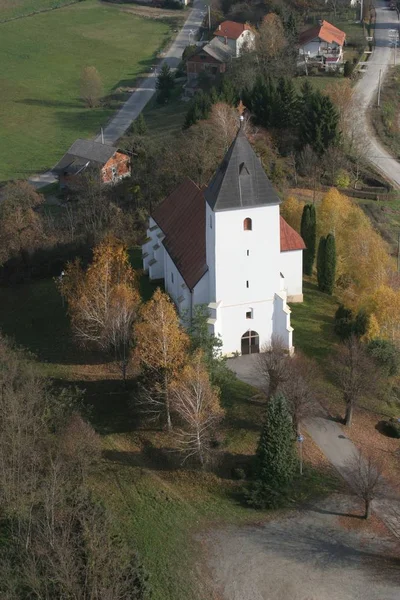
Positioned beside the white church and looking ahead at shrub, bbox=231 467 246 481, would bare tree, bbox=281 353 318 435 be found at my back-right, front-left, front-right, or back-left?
front-left

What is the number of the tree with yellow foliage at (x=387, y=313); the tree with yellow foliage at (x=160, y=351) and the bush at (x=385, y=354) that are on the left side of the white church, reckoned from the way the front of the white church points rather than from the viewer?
2

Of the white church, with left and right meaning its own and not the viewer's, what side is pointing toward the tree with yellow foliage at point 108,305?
right

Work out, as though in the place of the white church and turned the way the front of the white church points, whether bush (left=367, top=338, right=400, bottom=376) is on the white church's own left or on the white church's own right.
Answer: on the white church's own left

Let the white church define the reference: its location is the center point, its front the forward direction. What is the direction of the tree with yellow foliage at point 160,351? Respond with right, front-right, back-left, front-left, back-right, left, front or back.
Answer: front-right

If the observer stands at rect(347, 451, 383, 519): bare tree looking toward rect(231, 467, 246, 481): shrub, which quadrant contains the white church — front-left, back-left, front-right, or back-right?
front-right

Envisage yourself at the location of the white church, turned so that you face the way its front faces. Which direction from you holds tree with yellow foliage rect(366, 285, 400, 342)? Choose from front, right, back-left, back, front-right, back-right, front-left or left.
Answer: left

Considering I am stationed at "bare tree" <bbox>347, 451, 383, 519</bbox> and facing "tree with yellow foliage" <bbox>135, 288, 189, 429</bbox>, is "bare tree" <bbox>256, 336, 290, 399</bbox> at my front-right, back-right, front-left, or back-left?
front-right

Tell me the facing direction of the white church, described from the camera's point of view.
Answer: facing the viewer
